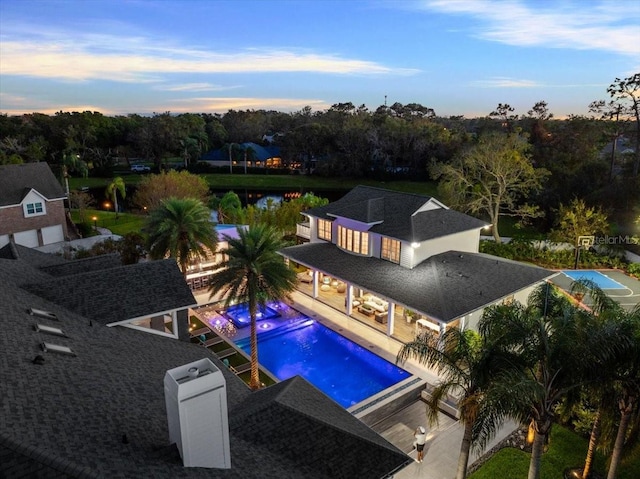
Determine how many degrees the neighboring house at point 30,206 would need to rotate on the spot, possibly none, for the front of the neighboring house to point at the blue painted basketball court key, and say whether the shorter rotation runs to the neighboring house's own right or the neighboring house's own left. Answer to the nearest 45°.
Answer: approximately 45° to the neighboring house's own left

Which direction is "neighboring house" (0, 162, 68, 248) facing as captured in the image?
toward the camera

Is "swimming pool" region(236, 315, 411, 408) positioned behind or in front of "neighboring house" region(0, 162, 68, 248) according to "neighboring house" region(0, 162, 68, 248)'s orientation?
in front

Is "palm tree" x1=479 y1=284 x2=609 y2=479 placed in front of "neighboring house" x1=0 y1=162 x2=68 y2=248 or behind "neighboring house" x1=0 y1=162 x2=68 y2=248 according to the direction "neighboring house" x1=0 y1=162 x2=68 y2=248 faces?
in front

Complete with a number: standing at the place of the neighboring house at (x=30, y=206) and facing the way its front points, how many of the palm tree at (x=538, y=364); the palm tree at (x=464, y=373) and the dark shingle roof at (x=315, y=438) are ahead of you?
3

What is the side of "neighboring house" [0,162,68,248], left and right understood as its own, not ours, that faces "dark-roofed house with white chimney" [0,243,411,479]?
front

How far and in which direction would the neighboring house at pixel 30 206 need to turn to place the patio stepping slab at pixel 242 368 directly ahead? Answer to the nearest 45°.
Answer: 0° — it already faces it

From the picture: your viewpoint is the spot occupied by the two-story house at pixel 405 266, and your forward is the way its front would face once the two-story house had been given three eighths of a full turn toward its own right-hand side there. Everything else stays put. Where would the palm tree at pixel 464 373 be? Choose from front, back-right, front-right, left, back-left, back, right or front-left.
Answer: back

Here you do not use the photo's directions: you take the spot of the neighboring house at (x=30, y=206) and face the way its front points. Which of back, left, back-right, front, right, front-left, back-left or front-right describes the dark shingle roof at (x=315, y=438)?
front

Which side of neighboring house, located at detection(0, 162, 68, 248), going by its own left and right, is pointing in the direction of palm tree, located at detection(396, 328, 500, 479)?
front

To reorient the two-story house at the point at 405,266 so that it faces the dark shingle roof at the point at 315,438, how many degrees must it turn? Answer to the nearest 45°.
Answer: approximately 45° to its left

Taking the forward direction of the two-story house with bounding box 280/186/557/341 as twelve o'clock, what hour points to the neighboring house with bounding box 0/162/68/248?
The neighboring house is roughly at 2 o'clock from the two-story house.
